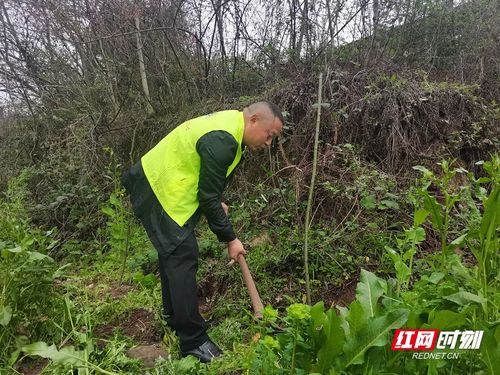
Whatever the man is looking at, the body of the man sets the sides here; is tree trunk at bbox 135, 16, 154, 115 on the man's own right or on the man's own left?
on the man's own left

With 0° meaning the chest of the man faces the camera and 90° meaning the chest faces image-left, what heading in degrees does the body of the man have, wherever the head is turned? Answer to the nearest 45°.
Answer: approximately 270°
